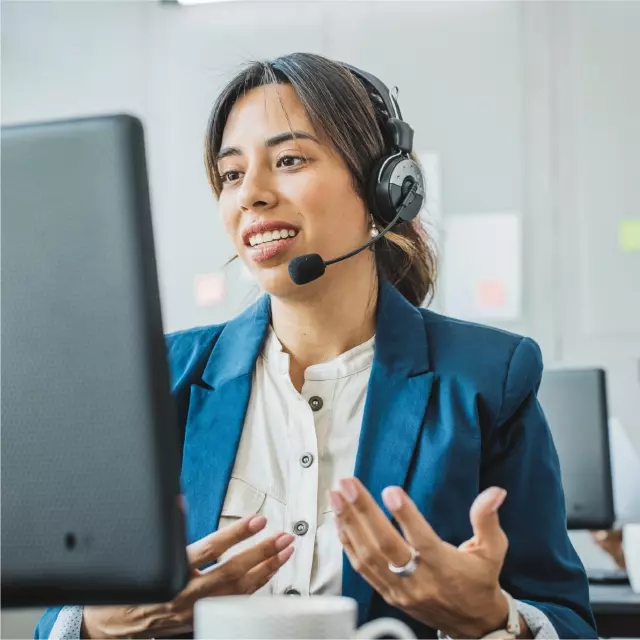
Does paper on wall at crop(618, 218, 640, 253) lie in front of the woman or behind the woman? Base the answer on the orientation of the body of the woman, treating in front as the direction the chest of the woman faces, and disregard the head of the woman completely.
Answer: behind

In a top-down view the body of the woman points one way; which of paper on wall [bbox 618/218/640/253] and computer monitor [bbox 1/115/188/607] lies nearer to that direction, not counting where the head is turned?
the computer monitor

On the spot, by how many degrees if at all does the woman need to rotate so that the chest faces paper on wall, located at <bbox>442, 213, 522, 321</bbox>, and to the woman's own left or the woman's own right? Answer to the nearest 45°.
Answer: approximately 135° to the woman's own right

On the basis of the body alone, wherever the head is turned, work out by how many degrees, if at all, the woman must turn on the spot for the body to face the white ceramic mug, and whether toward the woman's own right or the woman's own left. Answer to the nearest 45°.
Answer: approximately 45° to the woman's own left

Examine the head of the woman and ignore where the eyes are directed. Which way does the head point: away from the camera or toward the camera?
toward the camera

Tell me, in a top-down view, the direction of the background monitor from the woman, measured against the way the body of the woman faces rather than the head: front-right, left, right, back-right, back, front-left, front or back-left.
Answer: back

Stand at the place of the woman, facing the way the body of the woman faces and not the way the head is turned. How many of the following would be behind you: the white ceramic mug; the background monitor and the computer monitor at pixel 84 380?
1

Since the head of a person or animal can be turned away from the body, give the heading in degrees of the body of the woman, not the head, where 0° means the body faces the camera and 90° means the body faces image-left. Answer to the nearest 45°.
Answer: approximately 45°
